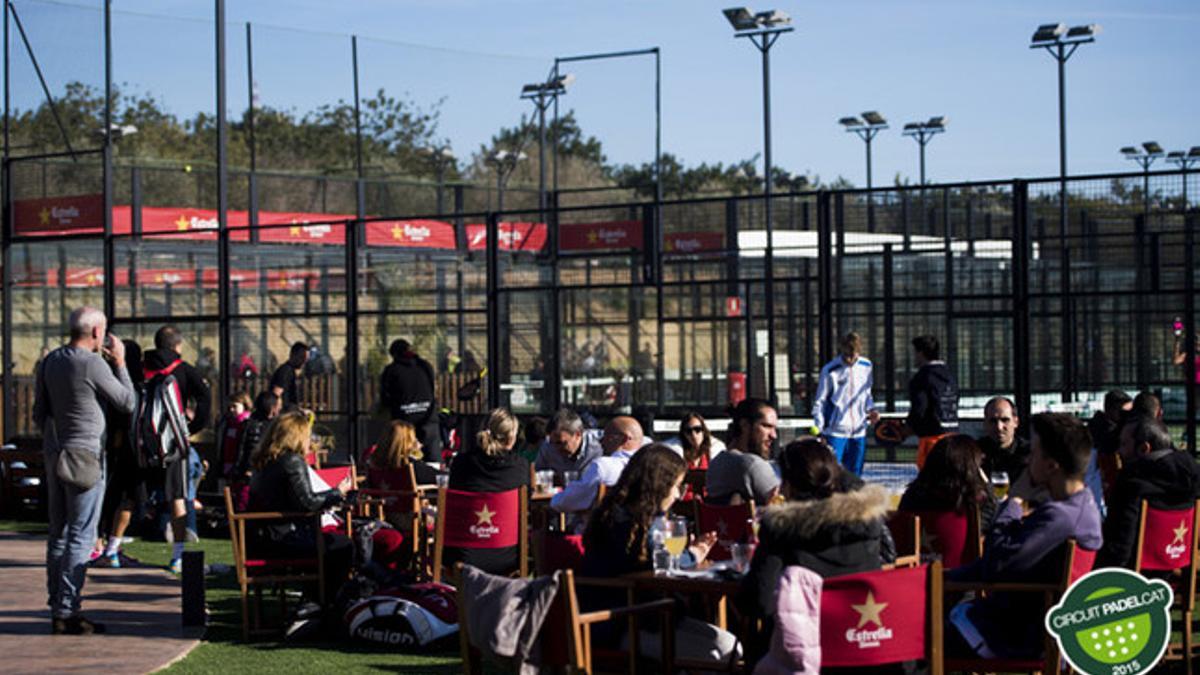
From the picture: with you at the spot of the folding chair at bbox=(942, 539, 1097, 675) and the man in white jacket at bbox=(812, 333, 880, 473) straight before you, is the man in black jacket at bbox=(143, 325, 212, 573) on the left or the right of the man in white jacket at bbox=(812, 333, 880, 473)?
left

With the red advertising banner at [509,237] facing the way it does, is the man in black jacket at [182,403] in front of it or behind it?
in front

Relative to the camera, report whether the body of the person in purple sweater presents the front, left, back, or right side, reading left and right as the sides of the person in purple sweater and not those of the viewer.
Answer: left

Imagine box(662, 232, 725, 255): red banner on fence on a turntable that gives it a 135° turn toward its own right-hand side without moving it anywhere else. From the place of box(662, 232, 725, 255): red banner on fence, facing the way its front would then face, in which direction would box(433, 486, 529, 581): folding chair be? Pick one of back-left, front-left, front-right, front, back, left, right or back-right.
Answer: back-left

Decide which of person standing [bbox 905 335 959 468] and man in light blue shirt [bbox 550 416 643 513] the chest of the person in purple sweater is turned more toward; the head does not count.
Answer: the man in light blue shirt

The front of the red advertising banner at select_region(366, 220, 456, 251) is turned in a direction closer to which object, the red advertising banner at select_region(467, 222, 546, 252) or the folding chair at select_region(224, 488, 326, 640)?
the folding chair

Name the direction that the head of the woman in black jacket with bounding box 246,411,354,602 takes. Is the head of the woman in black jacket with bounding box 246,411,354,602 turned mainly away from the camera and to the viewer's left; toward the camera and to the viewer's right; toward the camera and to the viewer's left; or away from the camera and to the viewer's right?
away from the camera and to the viewer's right

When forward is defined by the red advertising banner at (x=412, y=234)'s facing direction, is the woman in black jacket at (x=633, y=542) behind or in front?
in front

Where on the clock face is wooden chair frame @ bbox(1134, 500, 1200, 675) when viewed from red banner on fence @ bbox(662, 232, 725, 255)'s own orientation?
The wooden chair frame is roughly at 12 o'clock from the red banner on fence.

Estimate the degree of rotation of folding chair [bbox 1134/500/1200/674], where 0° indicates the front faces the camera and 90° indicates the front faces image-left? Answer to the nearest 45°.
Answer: approximately 135°

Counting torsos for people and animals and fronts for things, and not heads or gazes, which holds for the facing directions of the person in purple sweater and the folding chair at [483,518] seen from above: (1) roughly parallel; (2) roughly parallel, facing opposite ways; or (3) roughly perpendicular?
roughly perpendicular

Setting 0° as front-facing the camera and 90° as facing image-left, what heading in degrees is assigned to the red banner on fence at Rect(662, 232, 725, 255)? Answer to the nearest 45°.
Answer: approximately 0°

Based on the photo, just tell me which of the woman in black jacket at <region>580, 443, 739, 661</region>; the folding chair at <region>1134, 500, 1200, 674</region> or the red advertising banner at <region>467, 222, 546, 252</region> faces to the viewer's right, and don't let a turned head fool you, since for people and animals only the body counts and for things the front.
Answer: the woman in black jacket

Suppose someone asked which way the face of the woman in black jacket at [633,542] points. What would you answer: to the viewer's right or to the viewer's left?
to the viewer's right

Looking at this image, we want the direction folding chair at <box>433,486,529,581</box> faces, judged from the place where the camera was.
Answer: facing away from the viewer
